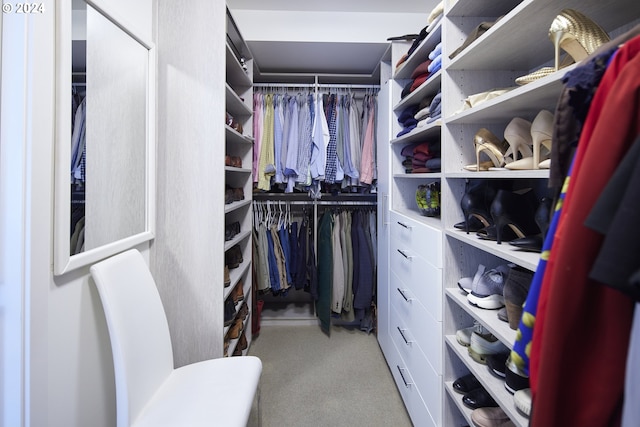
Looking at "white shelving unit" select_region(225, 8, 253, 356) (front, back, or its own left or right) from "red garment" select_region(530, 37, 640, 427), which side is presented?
right

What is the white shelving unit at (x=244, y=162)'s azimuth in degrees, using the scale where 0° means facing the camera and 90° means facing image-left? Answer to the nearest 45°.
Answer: approximately 270°

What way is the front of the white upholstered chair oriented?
to the viewer's right

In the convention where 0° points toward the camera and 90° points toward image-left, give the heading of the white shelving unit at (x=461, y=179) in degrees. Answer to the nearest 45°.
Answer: approximately 45°

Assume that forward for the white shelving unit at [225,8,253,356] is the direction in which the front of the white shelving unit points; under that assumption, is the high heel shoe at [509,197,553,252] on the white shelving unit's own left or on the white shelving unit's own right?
on the white shelving unit's own right

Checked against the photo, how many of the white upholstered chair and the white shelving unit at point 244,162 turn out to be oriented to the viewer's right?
2

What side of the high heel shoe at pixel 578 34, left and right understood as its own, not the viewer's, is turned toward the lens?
right
